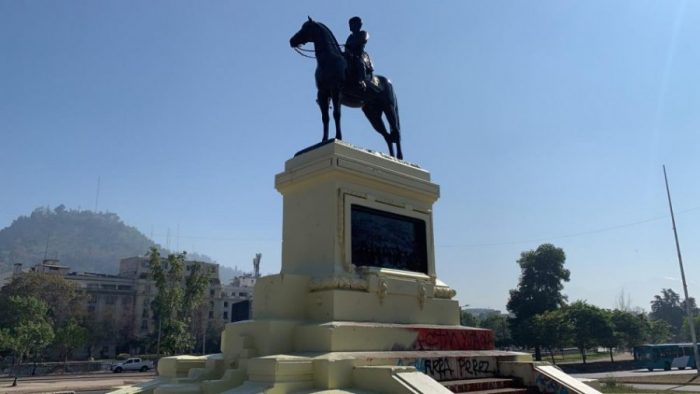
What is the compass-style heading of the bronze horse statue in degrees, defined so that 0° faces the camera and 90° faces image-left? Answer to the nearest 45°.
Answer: approximately 45°
